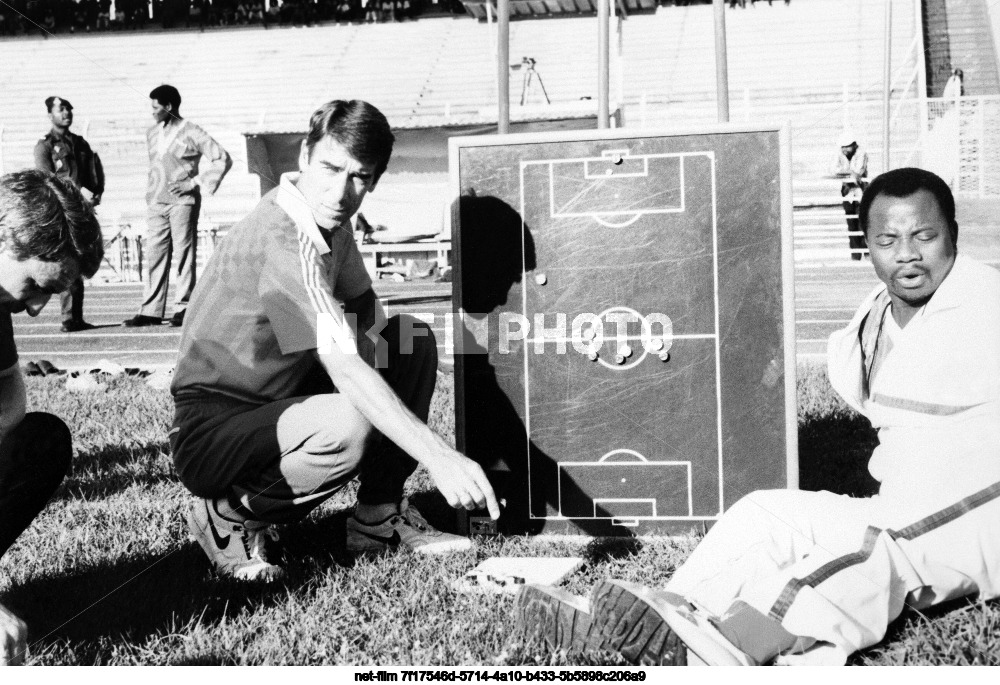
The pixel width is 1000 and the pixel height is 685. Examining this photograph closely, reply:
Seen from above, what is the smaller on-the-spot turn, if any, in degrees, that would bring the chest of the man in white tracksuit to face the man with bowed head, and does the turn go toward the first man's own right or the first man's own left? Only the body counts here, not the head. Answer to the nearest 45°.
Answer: approximately 45° to the first man's own right

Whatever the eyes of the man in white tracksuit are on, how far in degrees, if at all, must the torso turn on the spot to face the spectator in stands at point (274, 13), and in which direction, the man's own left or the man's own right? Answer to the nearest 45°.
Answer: approximately 90° to the man's own right

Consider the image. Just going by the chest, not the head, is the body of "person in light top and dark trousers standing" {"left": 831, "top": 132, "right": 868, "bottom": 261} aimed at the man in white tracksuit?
yes

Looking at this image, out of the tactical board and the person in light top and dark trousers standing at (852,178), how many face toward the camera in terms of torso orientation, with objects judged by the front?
2

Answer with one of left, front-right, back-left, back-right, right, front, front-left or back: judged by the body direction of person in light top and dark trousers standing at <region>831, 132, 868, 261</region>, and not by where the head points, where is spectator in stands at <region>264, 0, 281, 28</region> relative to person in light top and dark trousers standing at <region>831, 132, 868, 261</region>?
back-right

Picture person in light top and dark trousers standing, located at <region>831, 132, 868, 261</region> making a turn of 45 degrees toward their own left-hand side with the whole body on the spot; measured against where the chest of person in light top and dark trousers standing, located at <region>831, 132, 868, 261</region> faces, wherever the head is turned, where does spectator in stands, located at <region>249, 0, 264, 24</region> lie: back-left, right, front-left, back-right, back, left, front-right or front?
back

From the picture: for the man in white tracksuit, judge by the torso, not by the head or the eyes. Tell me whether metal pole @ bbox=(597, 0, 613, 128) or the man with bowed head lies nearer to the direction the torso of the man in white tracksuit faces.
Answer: the man with bowed head
